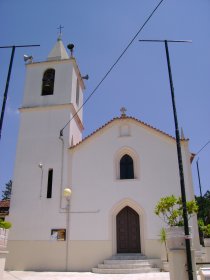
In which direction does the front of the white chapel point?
toward the camera

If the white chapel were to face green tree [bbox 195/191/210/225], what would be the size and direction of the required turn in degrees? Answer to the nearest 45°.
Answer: approximately 135° to its left
